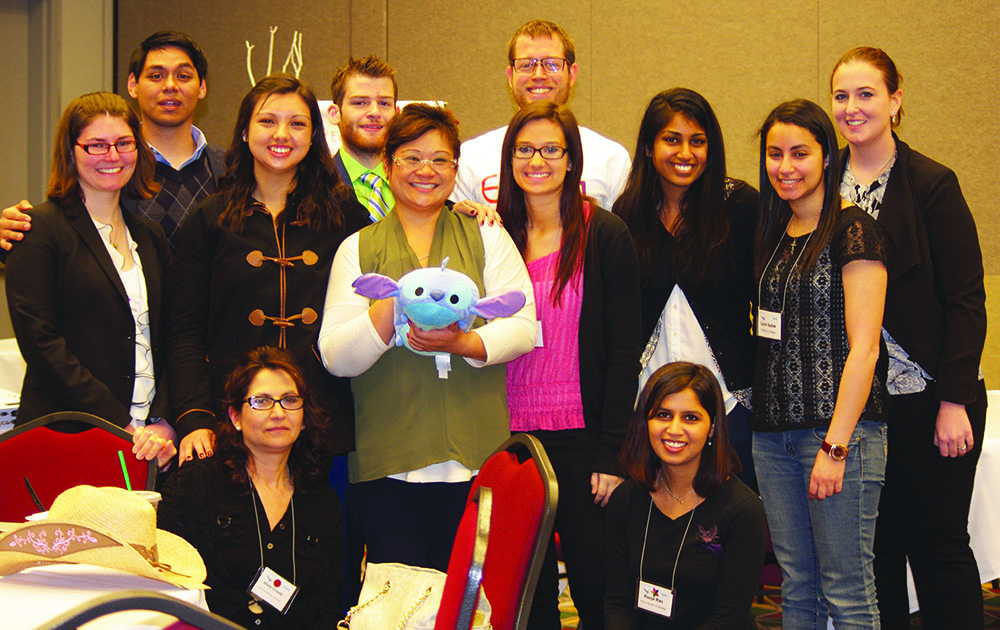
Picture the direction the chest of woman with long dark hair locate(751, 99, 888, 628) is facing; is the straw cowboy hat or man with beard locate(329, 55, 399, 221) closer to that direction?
the straw cowboy hat

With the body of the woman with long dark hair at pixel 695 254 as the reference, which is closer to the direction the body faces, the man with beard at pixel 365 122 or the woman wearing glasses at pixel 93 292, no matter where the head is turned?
the woman wearing glasses

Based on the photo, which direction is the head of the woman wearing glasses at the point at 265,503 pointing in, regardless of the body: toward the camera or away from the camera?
toward the camera

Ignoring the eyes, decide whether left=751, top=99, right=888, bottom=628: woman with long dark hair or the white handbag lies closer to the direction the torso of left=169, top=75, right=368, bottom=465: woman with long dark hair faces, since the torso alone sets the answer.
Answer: the white handbag

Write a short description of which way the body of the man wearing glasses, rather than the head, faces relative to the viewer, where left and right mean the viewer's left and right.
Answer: facing the viewer

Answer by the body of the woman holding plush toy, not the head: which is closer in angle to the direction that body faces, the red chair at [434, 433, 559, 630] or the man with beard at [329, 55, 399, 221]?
the red chair

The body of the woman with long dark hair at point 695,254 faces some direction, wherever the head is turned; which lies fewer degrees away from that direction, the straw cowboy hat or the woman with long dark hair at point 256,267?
the straw cowboy hat

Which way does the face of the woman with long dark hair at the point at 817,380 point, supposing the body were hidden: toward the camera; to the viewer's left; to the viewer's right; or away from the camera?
toward the camera

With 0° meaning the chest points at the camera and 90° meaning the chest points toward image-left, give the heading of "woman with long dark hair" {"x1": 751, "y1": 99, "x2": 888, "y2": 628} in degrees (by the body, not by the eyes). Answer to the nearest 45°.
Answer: approximately 45°

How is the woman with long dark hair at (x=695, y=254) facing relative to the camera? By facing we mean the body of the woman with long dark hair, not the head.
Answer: toward the camera

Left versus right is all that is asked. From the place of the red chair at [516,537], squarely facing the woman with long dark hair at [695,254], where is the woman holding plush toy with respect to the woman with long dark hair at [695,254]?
left
